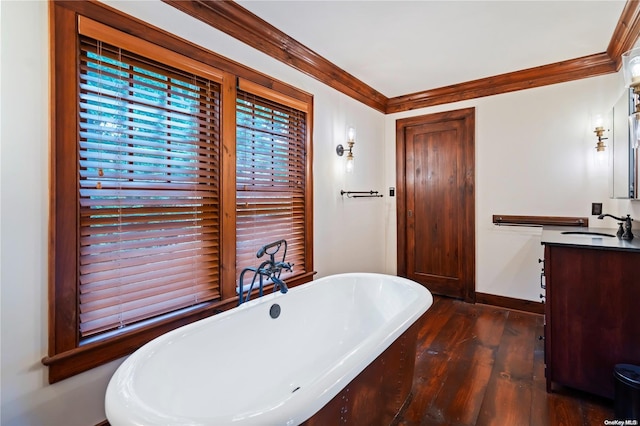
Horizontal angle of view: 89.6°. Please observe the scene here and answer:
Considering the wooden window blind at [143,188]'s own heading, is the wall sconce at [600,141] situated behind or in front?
in front

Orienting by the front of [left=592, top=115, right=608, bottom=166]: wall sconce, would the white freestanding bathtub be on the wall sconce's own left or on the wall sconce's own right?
on the wall sconce's own left

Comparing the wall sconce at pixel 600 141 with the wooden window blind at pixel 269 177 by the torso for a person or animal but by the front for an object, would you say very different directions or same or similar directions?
very different directions

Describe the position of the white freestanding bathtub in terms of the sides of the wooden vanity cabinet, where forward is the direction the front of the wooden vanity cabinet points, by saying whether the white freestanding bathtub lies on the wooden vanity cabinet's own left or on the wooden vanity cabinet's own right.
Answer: on the wooden vanity cabinet's own left

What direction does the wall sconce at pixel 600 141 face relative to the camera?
to the viewer's left

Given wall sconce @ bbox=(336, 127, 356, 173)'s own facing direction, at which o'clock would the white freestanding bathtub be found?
The white freestanding bathtub is roughly at 2 o'clock from the wall sconce.

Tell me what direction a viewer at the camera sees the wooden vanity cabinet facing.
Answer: facing to the left of the viewer

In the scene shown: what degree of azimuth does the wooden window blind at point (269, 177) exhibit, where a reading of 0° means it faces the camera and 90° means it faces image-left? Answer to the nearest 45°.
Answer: approximately 315°
